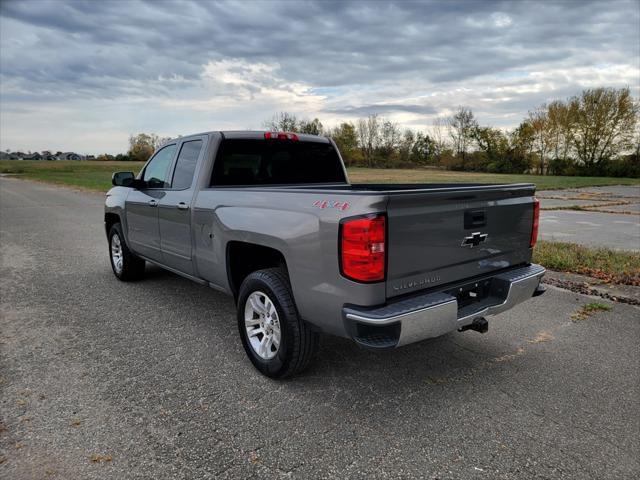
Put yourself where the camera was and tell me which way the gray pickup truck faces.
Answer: facing away from the viewer and to the left of the viewer
